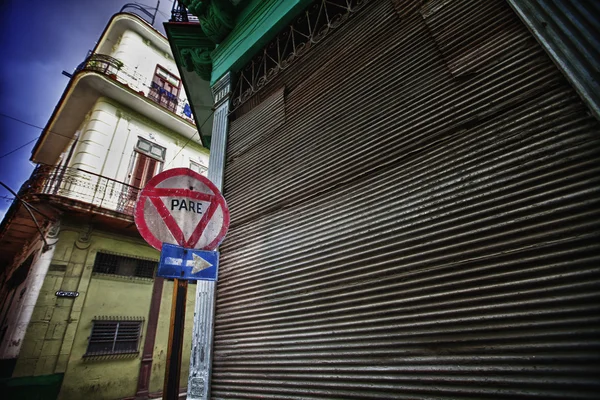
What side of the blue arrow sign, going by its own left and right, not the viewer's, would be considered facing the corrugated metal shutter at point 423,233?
left

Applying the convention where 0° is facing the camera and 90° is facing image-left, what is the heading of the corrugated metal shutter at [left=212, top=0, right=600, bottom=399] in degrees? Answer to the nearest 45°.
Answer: approximately 45°

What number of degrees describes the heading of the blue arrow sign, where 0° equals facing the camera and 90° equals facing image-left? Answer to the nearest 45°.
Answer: approximately 0°

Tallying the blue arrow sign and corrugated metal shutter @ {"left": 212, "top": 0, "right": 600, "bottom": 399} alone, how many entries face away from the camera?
0

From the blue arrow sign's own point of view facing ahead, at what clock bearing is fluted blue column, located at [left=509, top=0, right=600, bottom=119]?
The fluted blue column is roughly at 10 o'clock from the blue arrow sign.
